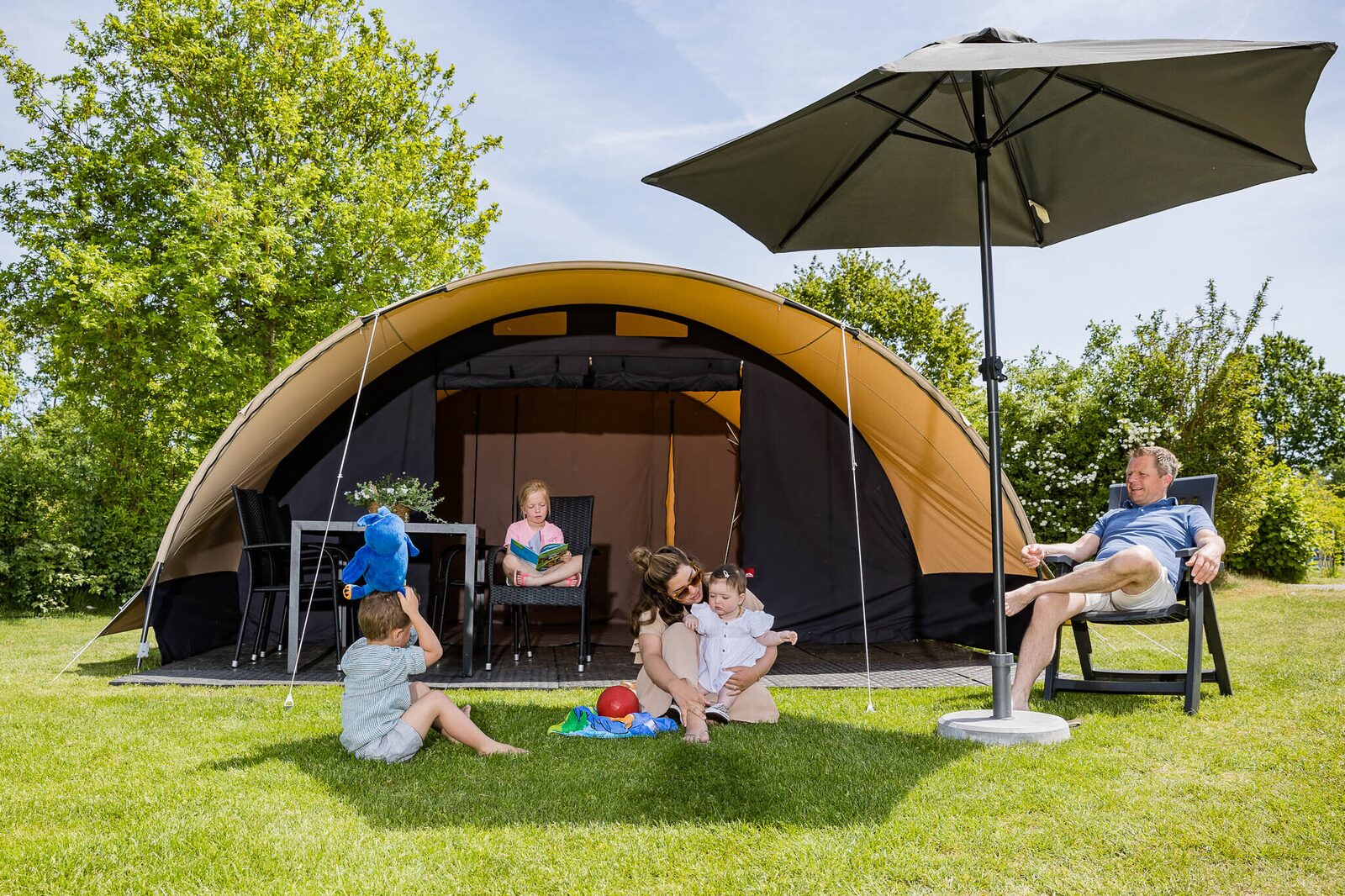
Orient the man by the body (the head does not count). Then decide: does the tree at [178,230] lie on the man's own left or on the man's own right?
on the man's own right

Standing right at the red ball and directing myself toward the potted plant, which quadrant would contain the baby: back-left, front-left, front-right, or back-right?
back-right

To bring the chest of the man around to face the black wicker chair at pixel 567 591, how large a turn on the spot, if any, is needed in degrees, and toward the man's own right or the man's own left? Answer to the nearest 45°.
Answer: approximately 45° to the man's own right

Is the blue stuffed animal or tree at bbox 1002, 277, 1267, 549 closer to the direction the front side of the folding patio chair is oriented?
the blue stuffed animal

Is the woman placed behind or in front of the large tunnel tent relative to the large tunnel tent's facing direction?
in front

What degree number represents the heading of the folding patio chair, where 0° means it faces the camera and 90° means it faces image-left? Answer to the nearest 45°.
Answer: approximately 45°

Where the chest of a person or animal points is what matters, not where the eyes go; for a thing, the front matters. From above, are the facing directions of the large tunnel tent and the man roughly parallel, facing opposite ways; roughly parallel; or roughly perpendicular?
roughly perpendicular

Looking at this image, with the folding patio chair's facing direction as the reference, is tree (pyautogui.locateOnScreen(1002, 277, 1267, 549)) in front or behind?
behind

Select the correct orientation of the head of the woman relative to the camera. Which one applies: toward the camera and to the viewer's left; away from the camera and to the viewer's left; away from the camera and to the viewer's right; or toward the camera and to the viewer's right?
toward the camera and to the viewer's right

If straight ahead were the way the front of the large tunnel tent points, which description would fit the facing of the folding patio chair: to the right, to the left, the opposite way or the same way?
to the right

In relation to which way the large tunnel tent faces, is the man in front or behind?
in front
